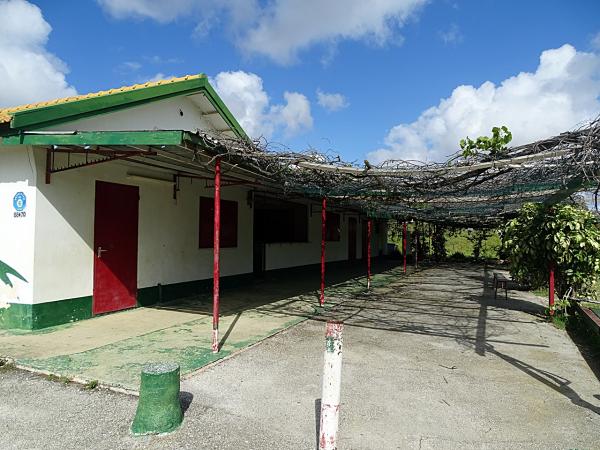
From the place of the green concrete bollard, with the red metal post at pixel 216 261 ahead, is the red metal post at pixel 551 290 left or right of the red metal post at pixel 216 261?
right

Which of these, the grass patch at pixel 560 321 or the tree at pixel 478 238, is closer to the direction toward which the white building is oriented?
the grass patch

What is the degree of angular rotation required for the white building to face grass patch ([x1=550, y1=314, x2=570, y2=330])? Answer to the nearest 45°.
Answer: approximately 45° to its left

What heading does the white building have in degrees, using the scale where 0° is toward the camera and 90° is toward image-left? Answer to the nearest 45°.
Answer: approximately 315°

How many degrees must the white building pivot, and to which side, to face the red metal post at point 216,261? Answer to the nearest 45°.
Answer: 0° — it already faces it

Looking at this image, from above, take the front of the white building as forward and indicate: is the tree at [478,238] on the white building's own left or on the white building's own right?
on the white building's own left

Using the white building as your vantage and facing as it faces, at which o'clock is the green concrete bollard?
The green concrete bollard is roughly at 1 o'clock from the white building.

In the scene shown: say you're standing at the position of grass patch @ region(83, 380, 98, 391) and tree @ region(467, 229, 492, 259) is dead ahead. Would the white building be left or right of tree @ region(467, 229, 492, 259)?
left
